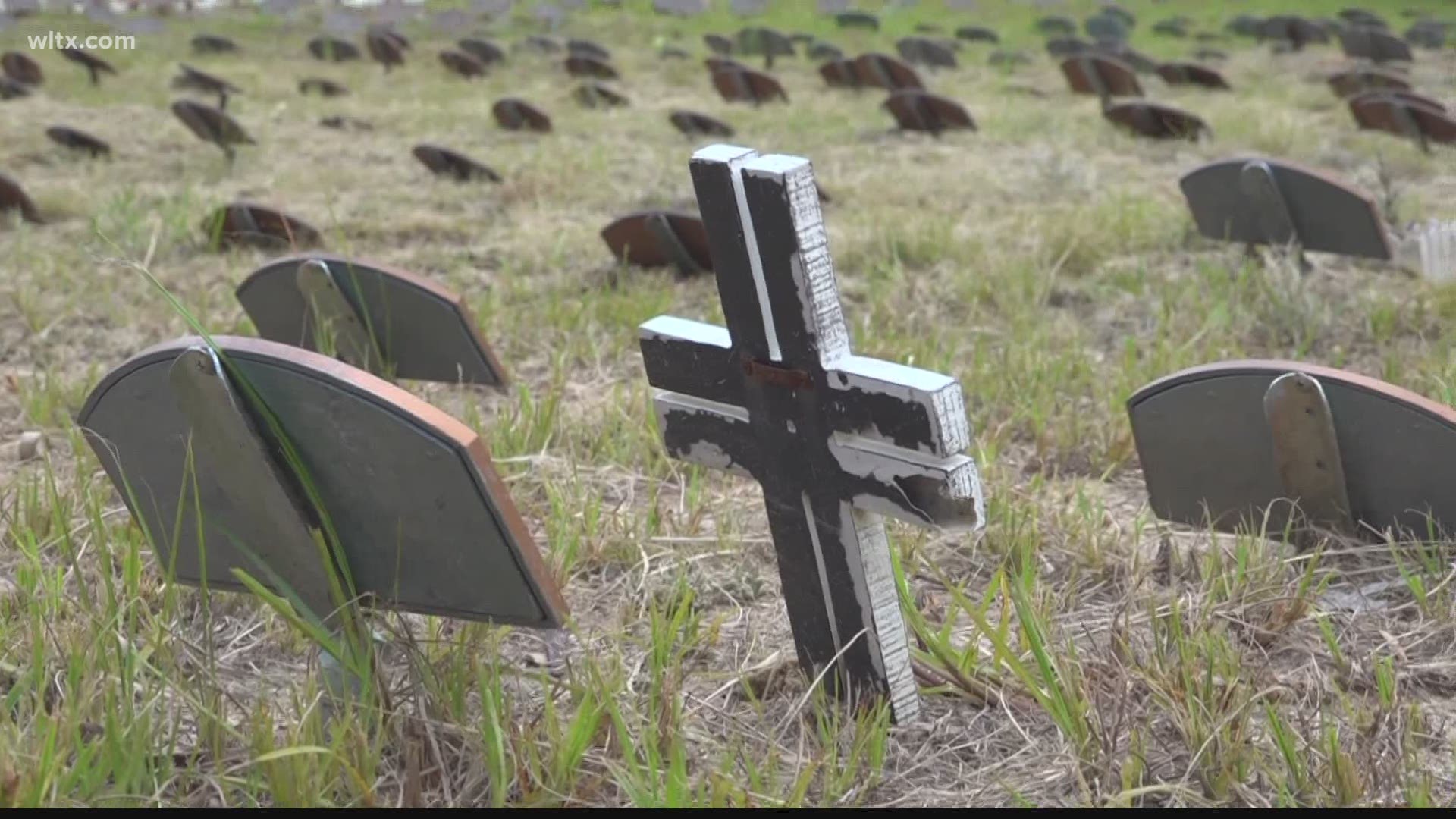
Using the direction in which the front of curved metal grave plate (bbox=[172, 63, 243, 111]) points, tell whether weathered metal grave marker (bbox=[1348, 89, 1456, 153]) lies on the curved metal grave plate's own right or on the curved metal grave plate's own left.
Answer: on the curved metal grave plate's own right

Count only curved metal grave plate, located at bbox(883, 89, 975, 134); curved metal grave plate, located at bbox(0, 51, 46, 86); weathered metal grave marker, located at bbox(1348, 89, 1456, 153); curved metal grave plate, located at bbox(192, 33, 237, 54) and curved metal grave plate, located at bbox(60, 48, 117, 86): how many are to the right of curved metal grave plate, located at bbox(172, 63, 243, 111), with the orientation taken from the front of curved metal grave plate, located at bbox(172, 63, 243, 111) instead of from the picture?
2

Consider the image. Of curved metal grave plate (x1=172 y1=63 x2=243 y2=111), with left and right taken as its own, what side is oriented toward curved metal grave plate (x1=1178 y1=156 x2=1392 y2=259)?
right

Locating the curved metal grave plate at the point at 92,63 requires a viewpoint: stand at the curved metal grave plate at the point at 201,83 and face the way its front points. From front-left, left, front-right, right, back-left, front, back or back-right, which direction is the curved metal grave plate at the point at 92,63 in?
left

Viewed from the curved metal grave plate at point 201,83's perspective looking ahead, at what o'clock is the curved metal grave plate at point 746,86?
the curved metal grave plate at point 746,86 is roughly at 2 o'clock from the curved metal grave plate at point 201,83.

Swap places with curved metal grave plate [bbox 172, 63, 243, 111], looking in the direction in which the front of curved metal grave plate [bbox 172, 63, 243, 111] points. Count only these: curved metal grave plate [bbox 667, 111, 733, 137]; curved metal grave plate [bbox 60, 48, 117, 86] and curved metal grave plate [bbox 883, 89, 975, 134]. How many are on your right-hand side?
2

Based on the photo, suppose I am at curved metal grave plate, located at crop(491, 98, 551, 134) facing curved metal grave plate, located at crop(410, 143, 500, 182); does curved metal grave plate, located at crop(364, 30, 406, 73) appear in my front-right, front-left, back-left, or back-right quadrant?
back-right

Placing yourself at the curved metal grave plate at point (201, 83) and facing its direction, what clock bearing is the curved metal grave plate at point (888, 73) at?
the curved metal grave plate at point (888, 73) is roughly at 2 o'clock from the curved metal grave plate at point (201, 83).

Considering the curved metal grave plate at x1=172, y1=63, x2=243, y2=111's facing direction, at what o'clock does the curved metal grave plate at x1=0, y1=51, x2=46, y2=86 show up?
the curved metal grave plate at x1=0, y1=51, x2=46, y2=86 is roughly at 10 o'clock from the curved metal grave plate at x1=172, y1=63, x2=243, y2=111.

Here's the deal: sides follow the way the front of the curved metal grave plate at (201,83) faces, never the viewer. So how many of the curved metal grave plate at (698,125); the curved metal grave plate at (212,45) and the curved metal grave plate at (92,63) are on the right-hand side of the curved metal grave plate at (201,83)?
1

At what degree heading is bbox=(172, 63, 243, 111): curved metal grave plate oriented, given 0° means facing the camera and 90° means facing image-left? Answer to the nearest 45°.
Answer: approximately 225°

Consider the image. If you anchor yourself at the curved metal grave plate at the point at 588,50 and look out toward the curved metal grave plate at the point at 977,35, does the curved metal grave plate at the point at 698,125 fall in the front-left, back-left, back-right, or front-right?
back-right

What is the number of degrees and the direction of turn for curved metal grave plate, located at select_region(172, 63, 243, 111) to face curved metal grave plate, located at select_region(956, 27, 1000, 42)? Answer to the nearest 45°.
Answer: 0° — it already faces it
